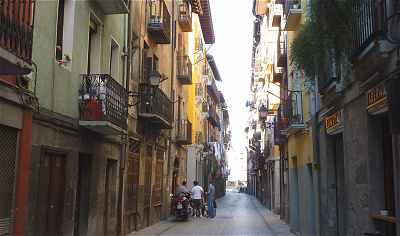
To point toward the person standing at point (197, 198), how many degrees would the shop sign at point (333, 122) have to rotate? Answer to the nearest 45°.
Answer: approximately 90° to its right

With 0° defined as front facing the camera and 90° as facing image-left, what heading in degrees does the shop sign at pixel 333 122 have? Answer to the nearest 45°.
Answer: approximately 45°

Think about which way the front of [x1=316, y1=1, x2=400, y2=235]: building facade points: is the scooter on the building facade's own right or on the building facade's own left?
on the building facade's own right

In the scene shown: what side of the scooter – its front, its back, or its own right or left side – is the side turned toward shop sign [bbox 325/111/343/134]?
back

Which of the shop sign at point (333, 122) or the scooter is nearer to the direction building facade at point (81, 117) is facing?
the shop sign

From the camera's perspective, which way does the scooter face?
away from the camera

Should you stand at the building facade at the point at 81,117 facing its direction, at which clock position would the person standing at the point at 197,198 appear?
The person standing is roughly at 8 o'clock from the building facade.

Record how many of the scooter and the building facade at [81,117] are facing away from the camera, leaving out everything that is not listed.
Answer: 1

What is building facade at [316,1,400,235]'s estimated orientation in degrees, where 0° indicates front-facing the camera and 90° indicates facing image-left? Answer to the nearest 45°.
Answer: approximately 45°
